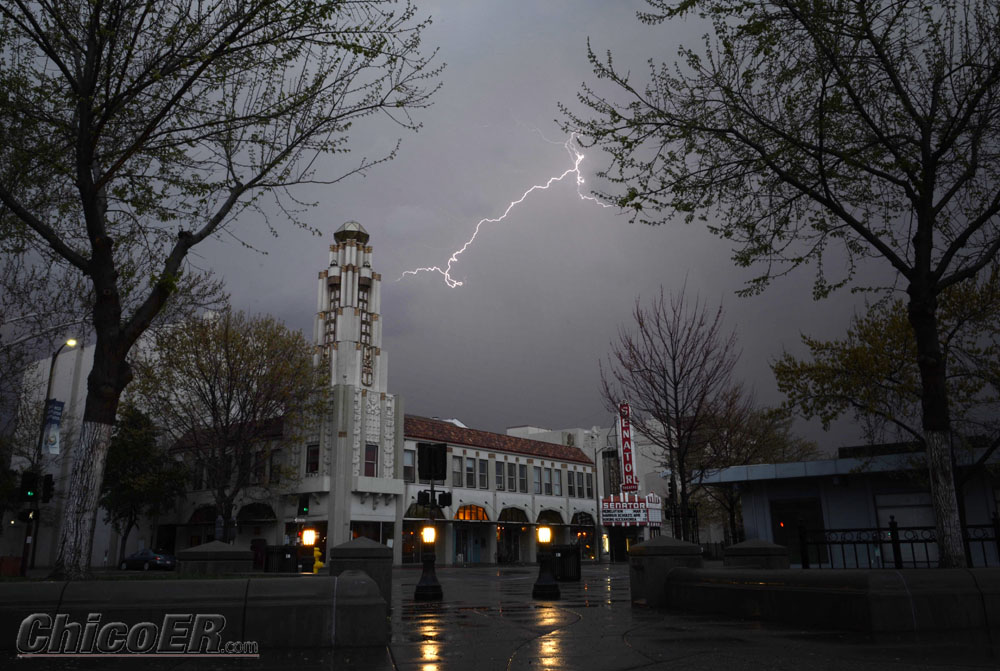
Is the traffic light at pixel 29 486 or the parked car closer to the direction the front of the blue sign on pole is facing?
the traffic light

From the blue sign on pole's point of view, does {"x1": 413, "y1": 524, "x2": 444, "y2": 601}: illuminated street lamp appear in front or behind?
in front

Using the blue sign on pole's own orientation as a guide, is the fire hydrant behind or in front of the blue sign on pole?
in front

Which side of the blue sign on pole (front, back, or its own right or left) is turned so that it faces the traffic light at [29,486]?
front

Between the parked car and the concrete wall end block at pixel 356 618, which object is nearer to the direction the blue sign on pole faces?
the concrete wall end block

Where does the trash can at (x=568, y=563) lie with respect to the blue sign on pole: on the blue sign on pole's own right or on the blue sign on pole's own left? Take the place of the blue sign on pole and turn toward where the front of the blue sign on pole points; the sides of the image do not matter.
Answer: on the blue sign on pole's own left

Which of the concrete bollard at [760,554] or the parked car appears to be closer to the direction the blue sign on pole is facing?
the concrete bollard

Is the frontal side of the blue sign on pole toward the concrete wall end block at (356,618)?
yes

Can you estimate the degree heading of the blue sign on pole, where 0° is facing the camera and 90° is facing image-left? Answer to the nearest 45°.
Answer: approximately 0°

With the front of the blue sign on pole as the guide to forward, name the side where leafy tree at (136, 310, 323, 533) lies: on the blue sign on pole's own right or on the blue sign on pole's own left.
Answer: on the blue sign on pole's own left
